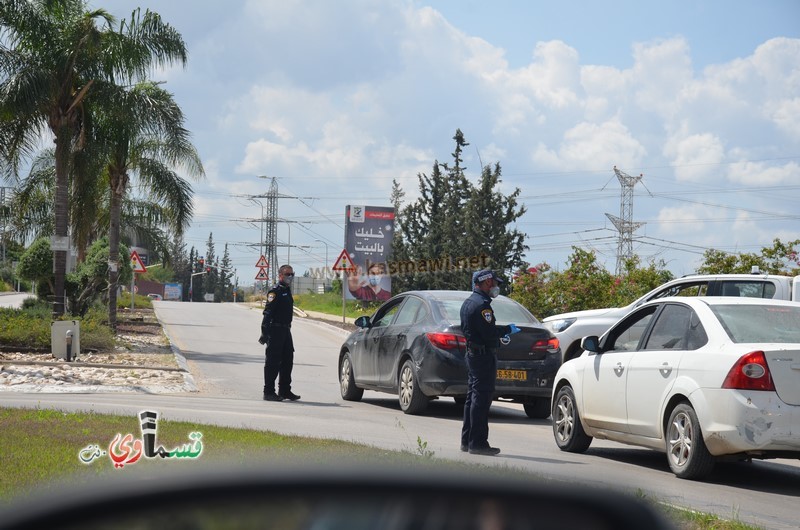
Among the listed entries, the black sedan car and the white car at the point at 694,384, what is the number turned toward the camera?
0

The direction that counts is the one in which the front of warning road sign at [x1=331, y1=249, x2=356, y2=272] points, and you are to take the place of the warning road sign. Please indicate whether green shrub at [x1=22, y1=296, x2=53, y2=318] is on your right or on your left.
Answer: on your right

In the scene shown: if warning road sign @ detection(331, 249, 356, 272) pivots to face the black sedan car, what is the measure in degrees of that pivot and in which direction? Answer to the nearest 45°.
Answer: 0° — it already faces it

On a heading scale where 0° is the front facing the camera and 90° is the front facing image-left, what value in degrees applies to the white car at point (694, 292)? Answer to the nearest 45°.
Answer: approximately 90°

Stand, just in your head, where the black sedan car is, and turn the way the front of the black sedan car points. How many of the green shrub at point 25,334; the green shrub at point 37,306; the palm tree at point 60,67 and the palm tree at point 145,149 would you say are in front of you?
4

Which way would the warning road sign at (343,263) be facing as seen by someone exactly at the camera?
facing the viewer

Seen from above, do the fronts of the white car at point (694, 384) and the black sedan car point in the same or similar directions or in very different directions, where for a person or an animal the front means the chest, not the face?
same or similar directions

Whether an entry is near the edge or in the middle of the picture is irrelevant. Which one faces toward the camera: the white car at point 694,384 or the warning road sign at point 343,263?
the warning road sign

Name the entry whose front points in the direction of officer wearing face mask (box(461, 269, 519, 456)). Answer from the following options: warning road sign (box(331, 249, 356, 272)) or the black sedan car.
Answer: the warning road sign

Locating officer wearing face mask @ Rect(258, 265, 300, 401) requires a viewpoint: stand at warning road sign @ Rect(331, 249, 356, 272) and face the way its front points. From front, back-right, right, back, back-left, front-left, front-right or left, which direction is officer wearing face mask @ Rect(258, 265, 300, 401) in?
front

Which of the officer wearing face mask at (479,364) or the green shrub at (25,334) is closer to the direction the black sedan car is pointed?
the green shrub

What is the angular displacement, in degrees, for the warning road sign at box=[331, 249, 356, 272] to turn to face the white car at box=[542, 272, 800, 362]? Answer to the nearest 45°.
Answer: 0° — it already faces it

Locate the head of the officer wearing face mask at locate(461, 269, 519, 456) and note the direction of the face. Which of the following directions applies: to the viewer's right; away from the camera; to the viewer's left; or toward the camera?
to the viewer's right
